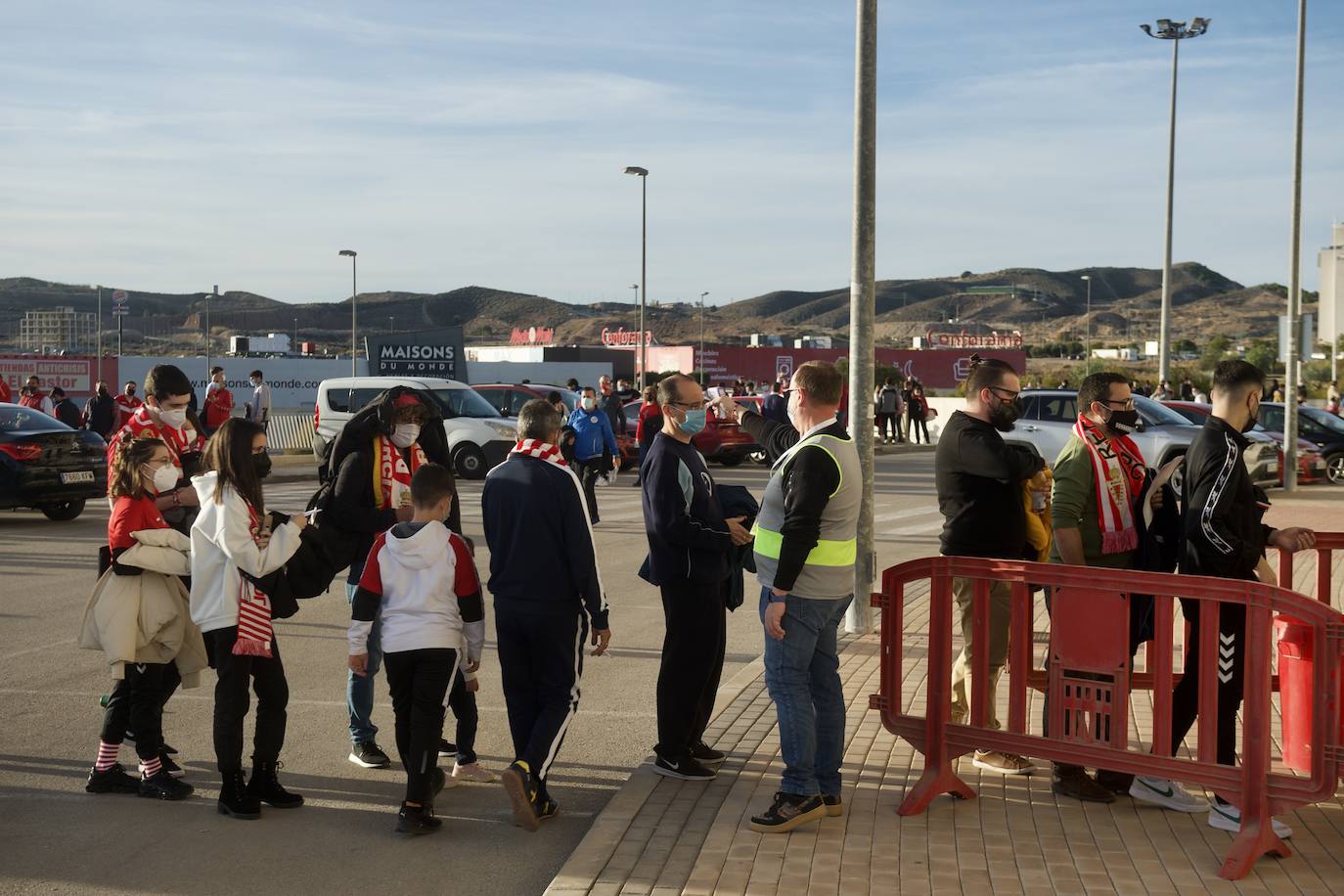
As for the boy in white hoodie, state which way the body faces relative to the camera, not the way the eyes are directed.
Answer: away from the camera

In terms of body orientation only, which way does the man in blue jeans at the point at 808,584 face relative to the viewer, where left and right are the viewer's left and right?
facing to the left of the viewer

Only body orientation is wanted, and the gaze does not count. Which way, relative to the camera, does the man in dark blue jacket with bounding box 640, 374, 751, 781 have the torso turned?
to the viewer's right

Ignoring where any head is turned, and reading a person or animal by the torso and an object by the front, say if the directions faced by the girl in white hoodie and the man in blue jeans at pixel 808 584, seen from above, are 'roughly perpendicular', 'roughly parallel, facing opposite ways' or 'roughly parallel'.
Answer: roughly parallel, facing opposite ways

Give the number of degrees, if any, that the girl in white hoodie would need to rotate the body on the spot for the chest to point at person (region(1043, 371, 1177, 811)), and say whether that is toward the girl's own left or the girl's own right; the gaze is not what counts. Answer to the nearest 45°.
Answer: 0° — they already face them

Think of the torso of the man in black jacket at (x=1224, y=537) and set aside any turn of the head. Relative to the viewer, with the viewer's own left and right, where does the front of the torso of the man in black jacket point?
facing to the right of the viewer

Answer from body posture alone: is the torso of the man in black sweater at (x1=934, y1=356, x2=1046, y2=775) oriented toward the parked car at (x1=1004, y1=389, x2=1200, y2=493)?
no

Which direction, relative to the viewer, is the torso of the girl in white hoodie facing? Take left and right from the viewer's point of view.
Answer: facing to the right of the viewer

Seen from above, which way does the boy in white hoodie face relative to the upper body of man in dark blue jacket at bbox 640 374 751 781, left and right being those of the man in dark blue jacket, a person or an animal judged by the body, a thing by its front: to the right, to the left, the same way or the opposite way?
to the left

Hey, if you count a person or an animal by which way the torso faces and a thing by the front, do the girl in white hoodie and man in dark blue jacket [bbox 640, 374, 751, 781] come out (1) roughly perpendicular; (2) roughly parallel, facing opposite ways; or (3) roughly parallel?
roughly parallel

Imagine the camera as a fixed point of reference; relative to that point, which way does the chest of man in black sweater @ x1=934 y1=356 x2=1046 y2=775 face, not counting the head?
to the viewer's right

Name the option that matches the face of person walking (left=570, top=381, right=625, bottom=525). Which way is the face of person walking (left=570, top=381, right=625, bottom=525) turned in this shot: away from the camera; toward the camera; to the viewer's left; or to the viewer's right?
toward the camera

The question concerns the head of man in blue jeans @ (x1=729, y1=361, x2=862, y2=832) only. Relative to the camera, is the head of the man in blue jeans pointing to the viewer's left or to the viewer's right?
to the viewer's left

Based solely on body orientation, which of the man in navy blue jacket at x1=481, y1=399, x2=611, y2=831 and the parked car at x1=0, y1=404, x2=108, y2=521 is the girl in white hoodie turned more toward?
the man in navy blue jacket
